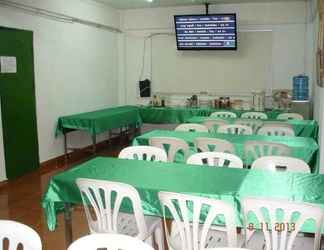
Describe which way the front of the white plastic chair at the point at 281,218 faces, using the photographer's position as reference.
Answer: facing away from the viewer

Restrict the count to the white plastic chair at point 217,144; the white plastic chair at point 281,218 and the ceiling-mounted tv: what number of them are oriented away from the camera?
2

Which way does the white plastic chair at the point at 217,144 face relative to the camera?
away from the camera

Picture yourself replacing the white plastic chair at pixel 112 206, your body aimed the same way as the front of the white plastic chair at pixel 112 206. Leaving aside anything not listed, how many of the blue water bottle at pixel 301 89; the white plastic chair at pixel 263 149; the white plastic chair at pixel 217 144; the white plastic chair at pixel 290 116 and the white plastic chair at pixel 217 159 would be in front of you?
5

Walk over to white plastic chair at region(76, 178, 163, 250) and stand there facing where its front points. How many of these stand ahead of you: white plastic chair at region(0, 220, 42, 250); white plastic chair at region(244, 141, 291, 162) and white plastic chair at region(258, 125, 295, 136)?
2

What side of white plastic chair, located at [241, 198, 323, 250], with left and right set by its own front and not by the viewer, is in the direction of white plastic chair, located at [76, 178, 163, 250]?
left

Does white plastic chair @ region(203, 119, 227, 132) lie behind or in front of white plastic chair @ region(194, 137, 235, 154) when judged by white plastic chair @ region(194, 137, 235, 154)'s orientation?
in front

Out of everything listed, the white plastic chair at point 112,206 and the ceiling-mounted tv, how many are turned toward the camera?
1

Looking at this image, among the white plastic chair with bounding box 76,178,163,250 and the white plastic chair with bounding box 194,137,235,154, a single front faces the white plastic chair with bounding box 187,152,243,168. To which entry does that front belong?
the white plastic chair with bounding box 76,178,163,250
